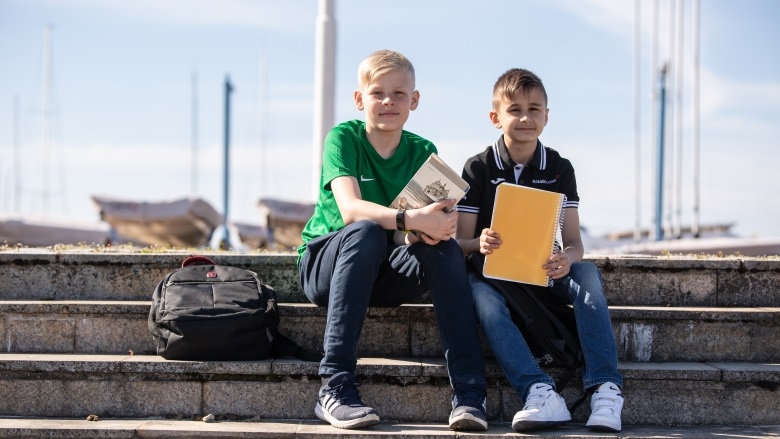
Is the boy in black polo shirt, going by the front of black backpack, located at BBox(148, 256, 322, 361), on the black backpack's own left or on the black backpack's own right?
on the black backpack's own left

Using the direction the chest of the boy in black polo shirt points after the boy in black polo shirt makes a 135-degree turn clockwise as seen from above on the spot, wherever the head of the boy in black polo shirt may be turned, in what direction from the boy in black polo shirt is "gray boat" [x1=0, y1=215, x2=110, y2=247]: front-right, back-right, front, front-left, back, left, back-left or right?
front

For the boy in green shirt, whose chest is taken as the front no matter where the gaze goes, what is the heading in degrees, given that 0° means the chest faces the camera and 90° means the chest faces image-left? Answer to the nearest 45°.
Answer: approximately 315°

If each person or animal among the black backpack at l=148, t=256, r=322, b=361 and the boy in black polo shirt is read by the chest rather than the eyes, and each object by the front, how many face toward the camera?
2

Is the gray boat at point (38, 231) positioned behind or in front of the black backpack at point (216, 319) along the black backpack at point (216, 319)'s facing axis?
behind

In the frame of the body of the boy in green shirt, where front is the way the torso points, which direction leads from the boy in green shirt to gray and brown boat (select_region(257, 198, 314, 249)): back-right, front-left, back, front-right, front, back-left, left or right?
back-left

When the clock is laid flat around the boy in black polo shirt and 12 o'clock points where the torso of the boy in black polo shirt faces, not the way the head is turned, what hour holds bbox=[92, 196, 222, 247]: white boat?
The white boat is roughly at 5 o'clock from the boy in black polo shirt.
